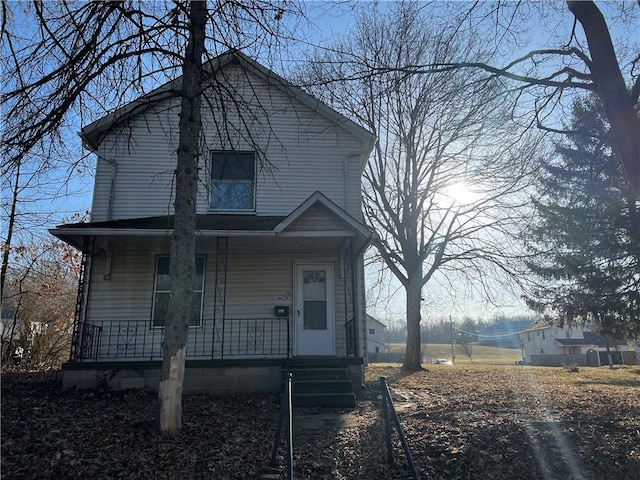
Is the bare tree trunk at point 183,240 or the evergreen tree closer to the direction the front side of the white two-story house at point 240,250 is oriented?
the bare tree trunk

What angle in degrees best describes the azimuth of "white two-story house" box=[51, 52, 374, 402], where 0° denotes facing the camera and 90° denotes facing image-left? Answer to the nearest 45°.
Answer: approximately 0°

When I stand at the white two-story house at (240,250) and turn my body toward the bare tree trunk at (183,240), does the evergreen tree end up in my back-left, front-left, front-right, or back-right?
back-left

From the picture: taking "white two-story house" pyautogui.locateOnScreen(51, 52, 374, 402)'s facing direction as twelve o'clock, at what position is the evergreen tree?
The evergreen tree is roughly at 9 o'clock from the white two-story house.

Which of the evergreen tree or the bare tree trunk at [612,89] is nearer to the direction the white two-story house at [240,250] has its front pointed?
the bare tree trunk

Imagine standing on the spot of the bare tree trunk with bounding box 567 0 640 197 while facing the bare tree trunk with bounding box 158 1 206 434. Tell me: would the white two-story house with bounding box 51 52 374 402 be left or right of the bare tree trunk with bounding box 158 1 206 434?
right

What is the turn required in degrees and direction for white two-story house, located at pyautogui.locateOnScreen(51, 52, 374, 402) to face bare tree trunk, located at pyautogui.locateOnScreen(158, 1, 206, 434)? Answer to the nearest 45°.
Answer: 0° — it already faces it

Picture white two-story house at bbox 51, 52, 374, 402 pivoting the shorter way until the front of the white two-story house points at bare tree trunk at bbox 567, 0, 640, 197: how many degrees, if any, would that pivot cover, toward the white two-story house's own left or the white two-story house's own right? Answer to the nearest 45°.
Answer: approximately 45° to the white two-story house's own left
